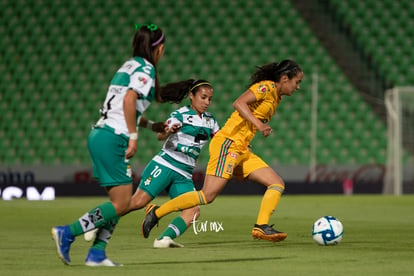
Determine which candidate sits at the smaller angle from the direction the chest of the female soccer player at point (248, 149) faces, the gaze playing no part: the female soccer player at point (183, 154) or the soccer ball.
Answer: the soccer ball

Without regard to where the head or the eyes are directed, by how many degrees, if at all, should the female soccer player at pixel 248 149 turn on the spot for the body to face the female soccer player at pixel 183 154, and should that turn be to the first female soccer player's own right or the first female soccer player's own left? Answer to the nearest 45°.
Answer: approximately 180°

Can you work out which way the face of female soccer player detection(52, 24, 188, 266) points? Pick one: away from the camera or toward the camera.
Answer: away from the camera

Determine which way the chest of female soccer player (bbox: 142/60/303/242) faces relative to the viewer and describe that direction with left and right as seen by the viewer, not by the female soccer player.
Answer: facing to the right of the viewer

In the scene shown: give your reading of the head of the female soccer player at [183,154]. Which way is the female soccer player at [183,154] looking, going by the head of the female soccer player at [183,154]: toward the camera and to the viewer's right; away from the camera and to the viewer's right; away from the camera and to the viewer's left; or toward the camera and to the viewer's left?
toward the camera and to the viewer's right

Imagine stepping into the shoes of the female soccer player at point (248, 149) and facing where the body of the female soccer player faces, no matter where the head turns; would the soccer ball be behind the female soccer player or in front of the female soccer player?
in front

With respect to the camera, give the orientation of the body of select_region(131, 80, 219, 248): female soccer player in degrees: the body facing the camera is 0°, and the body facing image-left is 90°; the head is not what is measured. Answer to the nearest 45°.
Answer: approximately 315°

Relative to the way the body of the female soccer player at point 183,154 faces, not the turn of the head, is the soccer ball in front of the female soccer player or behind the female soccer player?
in front

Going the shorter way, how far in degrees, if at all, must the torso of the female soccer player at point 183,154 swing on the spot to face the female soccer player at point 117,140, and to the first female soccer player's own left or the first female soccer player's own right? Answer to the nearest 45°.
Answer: approximately 45° to the first female soccer player's own right
